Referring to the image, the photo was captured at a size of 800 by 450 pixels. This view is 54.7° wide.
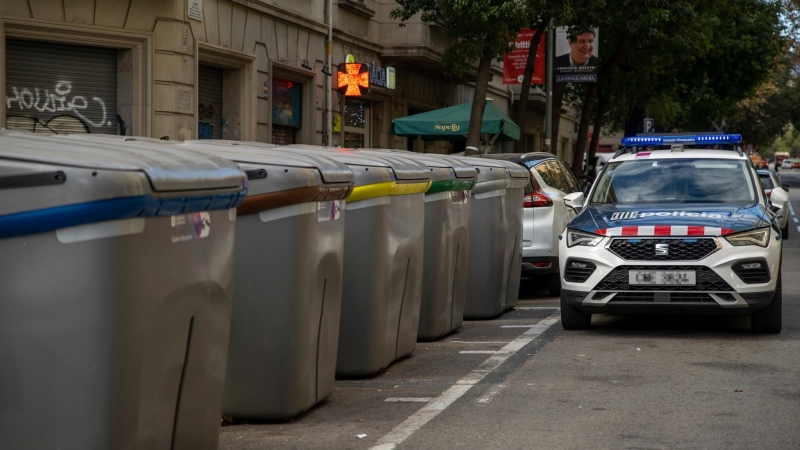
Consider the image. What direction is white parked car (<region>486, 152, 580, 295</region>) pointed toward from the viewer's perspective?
away from the camera

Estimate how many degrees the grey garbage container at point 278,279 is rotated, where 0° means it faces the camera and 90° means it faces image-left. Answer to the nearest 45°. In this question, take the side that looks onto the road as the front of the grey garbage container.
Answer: approximately 315°

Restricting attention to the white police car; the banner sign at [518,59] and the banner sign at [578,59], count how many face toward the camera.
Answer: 3

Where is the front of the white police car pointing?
toward the camera

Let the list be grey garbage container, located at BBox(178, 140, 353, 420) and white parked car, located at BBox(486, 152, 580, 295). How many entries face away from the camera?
1

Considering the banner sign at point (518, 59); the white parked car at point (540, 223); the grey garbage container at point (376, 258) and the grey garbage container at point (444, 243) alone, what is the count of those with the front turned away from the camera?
1

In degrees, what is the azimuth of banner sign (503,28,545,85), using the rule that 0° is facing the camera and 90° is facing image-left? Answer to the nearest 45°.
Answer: approximately 0°

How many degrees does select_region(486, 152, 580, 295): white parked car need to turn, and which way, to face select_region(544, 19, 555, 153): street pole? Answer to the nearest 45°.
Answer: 0° — it already faces it

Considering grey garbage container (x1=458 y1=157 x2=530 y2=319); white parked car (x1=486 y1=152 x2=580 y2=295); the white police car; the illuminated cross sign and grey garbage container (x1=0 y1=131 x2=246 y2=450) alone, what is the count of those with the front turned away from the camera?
1

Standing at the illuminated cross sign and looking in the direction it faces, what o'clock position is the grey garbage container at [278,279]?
The grey garbage container is roughly at 12 o'clock from the illuminated cross sign.

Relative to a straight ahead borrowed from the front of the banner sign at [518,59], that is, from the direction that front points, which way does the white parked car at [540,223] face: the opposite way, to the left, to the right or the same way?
the opposite way

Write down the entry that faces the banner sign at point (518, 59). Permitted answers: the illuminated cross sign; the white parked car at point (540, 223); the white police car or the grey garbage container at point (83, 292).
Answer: the white parked car

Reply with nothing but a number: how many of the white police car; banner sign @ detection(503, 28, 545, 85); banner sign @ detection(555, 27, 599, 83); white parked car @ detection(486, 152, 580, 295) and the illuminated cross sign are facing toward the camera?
4

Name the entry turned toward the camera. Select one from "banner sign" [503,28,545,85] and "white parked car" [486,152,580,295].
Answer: the banner sign

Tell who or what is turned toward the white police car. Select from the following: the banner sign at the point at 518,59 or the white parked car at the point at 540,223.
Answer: the banner sign

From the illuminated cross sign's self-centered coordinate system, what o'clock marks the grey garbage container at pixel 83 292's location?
The grey garbage container is roughly at 12 o'clock from the illuminated cross sign.

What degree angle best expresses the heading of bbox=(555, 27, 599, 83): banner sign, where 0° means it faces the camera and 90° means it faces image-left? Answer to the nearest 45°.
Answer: approximately 0°

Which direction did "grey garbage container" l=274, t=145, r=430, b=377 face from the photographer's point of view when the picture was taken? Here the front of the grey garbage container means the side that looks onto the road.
facing the viewer and to the right of the viewer

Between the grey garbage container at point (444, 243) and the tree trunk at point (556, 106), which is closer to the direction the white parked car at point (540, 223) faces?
the tree trunk
